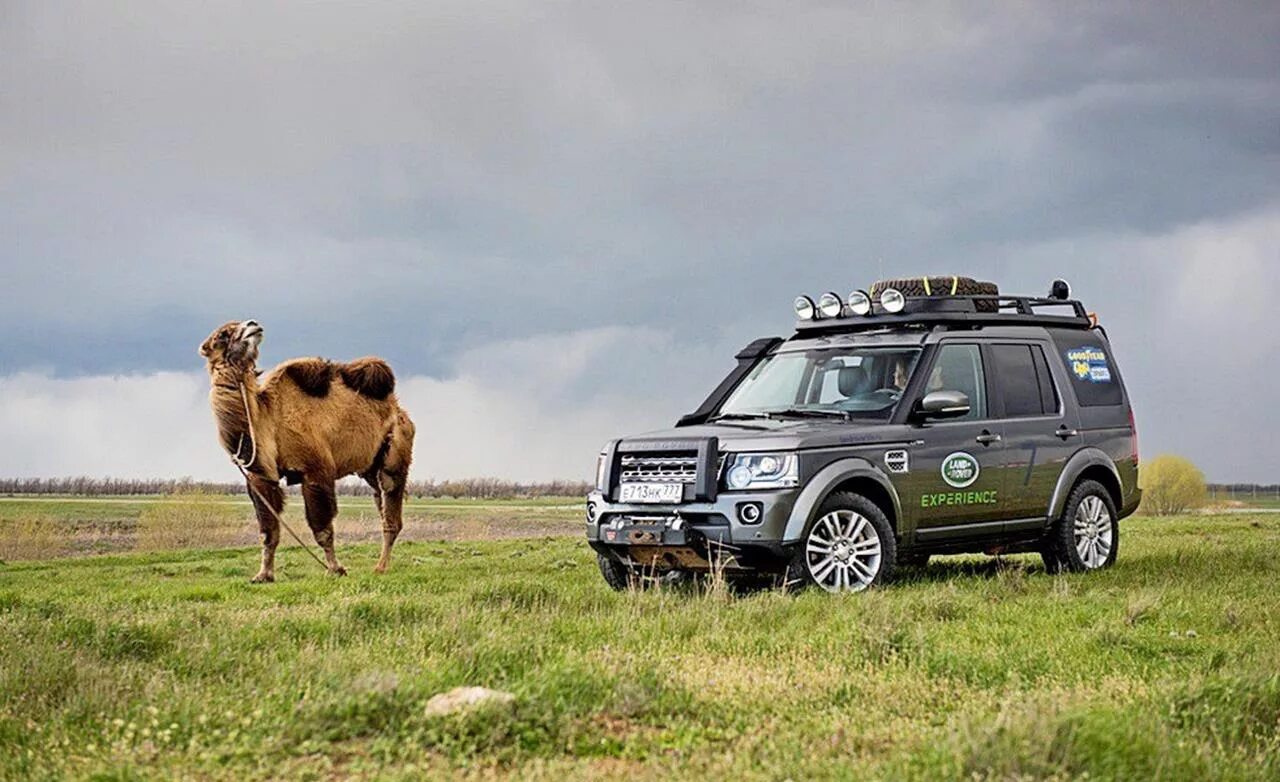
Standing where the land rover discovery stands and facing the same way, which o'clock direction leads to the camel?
The camel is roughly at 2 o'clock from the land rover discovery.

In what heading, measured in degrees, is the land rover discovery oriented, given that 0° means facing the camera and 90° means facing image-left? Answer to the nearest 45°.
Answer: approximately 45°
